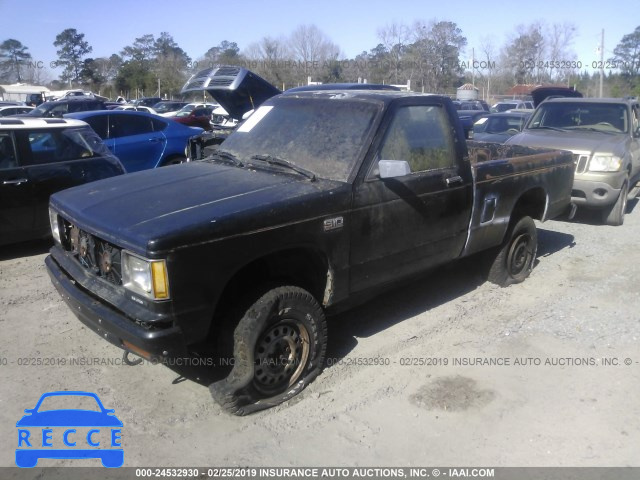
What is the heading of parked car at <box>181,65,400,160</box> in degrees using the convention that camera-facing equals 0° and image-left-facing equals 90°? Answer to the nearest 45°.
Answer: approximately 45°

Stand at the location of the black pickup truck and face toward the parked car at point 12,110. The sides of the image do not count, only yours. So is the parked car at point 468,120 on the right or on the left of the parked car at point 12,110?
right

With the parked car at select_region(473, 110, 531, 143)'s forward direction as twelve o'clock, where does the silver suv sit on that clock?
The silver suv is roughly at 10 o'clock from the parked car.

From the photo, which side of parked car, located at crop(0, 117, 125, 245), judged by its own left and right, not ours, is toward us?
left

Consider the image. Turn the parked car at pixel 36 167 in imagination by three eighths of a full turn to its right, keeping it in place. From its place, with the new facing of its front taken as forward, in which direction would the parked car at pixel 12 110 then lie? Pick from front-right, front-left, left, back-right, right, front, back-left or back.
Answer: front-left

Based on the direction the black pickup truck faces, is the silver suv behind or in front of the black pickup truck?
behind
